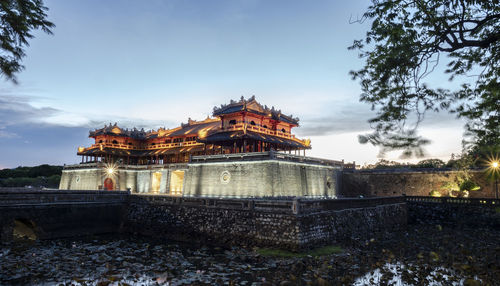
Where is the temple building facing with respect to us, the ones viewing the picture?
facing the viewer and to the left of the viewer

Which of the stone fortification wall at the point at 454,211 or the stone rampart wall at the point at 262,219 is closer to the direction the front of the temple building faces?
the stone rampart wall

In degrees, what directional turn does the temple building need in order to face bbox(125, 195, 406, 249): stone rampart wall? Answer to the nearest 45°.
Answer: approximately 45° to its left

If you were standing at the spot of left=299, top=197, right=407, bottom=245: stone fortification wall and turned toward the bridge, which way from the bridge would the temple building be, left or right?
right

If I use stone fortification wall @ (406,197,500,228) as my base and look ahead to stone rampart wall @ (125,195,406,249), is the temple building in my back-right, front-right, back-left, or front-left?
front-right

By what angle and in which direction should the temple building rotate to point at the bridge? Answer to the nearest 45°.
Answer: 0° — it already faces it

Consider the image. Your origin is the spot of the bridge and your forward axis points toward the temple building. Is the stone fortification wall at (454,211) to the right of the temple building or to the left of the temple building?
right

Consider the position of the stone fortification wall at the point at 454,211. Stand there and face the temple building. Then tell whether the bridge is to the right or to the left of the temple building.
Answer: left

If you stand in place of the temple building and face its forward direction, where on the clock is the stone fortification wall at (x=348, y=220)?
The stone fortification wall is roughly at 10 o'clock from the temple building.

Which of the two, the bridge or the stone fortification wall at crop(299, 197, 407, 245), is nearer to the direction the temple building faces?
the bridge

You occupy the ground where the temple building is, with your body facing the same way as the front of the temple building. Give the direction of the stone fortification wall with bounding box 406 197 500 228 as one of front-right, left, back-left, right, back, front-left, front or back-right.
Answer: left
